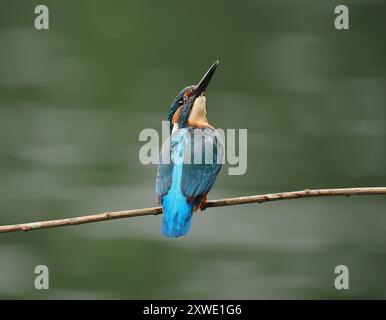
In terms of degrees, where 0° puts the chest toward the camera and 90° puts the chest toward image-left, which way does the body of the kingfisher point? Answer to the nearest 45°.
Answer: approximately 225°
